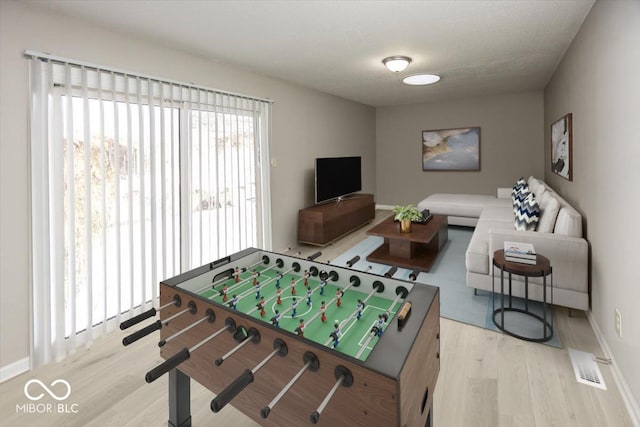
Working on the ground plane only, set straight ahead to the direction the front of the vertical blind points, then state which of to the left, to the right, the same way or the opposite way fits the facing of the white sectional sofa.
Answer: the opposite way

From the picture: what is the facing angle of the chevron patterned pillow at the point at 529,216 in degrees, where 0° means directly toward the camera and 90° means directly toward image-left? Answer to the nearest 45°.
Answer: approximately 45°

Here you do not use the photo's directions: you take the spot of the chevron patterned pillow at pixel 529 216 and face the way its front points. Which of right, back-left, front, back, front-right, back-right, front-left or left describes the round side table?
front-left

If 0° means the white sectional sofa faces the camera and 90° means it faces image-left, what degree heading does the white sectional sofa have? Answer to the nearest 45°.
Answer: approximately 90°

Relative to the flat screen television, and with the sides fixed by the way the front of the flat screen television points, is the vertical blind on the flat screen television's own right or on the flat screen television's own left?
on the flat screen television's own right
